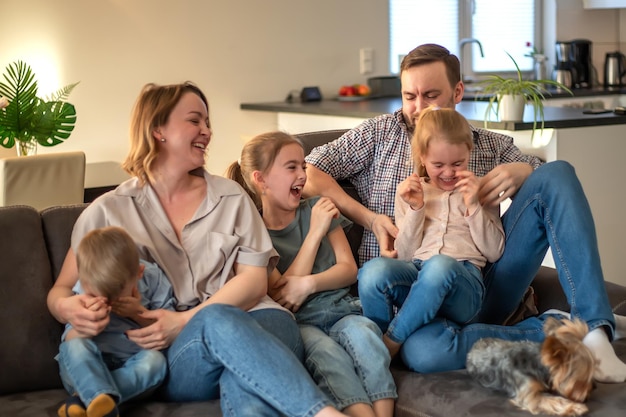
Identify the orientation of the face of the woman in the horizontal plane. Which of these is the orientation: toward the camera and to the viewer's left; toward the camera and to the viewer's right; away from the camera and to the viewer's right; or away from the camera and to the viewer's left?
toward the camera and to the viewer's right

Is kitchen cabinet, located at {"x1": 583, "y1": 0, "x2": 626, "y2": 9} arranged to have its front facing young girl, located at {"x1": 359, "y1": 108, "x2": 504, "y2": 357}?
yes

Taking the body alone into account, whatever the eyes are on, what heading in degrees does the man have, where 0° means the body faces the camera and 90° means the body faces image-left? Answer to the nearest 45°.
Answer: approximately 0°

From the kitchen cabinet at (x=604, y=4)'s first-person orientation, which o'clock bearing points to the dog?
The dog is roughly at 12 o'clock from the kitchen cabinet.

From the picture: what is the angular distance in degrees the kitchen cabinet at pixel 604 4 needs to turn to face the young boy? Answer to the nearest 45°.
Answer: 0° — it already faces them

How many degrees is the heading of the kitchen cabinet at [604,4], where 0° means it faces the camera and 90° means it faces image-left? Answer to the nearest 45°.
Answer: approximately 0°

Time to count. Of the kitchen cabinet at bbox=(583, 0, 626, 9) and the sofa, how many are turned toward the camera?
2
